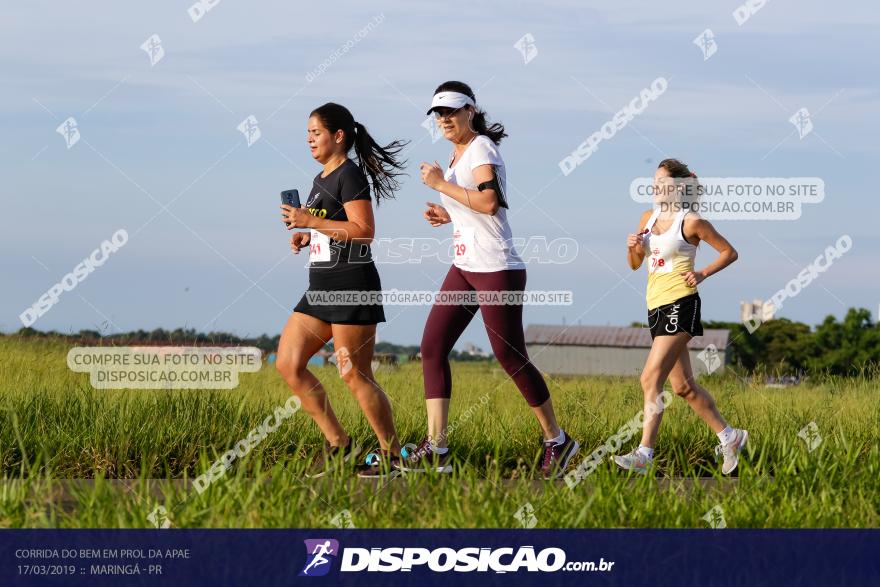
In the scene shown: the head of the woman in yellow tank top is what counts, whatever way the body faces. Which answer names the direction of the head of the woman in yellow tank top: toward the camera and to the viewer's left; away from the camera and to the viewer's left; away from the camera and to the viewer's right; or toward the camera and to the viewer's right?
toward the camera and to the viewer's left

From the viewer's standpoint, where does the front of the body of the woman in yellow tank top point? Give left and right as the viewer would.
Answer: facing the viewer and to the left of the viewer

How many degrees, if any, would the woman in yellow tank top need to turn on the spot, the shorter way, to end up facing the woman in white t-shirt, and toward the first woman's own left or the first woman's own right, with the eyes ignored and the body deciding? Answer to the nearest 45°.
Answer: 0° — they already face them
